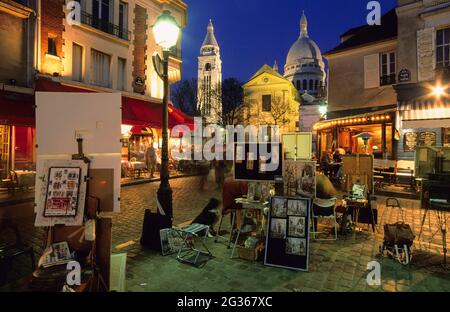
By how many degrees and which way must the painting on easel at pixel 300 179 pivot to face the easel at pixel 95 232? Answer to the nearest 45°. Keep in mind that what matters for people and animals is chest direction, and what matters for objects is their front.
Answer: approximately 45° to its right

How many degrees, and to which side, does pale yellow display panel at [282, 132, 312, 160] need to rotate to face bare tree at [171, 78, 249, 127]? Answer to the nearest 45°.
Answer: approximately 180°

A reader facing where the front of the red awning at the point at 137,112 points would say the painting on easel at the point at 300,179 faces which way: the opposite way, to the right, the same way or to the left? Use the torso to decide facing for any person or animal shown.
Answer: to the right

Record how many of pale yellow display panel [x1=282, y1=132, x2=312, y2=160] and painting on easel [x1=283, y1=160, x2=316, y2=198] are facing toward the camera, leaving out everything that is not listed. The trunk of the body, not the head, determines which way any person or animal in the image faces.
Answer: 2

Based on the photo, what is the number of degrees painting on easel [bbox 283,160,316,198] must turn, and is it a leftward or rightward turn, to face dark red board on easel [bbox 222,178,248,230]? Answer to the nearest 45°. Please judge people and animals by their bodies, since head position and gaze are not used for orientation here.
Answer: approximately 90° to its right

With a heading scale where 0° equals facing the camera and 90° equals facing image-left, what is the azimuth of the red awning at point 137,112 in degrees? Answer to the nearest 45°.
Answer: approximately 315°

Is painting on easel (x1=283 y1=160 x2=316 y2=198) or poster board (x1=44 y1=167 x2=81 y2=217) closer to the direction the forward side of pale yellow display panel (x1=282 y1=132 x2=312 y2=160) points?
the painting on easel

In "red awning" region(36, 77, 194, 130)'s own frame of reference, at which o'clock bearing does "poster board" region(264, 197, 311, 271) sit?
The poster board is roughly at 1 o'clock from the red awning.

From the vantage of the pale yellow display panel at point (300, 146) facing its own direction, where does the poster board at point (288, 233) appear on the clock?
The poster board is roughly at 12 o'clock from the pale yellow display panel.

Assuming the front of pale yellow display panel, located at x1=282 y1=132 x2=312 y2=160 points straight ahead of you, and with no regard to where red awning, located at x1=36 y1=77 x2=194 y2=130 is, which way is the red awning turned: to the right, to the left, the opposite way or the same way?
to the left

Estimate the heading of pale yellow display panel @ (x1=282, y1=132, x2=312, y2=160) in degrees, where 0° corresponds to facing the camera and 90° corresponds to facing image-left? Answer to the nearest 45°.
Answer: approximately 0°
